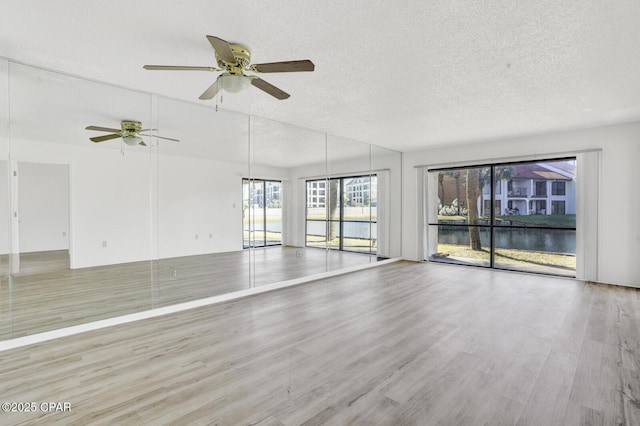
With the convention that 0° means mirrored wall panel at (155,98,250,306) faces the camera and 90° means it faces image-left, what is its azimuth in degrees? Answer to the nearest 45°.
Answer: approximately 315°

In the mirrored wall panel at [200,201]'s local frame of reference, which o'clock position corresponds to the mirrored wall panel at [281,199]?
the mirrored wall panel at [281,199] is roughly at 10 o'clock from the mirrored wall panel at [200,201].

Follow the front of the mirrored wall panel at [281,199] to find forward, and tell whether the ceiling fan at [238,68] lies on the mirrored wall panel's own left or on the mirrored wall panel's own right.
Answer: on the mirrored wall panel's own right

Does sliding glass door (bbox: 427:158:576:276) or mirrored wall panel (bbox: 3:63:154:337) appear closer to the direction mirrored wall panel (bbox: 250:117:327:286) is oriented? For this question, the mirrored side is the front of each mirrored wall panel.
the sliding glass door

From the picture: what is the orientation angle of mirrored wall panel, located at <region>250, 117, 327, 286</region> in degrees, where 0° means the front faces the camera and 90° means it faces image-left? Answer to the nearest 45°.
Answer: approximately 315°

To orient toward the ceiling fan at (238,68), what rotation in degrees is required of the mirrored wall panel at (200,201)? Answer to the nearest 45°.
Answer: approximately 45° to its right

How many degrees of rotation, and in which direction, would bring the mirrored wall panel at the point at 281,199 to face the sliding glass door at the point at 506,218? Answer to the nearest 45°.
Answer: approximately 45° to its left

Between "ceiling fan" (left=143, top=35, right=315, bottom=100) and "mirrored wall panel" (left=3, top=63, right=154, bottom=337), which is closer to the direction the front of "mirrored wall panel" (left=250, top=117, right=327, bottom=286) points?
the ceiling fan

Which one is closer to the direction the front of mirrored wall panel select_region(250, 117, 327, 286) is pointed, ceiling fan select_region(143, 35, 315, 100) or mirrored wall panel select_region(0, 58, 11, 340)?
the ceiling fan

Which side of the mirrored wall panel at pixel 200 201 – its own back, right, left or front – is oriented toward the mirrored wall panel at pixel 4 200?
right

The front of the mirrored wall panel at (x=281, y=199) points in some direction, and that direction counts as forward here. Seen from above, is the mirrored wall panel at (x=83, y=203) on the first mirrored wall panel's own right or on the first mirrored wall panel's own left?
on the first mirrored wall panel's own right
